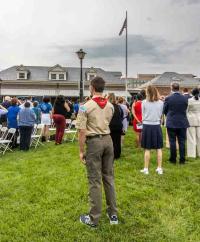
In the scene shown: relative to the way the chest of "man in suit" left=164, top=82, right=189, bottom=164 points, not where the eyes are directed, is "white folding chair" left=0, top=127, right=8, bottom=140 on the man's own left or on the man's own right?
on the man's own left

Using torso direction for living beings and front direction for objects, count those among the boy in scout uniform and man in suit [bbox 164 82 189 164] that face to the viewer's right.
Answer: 0

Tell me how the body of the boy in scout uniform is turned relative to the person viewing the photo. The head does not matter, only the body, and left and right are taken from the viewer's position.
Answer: facing away from the viewer and to the left of the viewer

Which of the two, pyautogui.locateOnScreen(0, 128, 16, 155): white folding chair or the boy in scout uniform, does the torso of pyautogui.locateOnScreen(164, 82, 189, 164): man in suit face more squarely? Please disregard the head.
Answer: the white folding chair

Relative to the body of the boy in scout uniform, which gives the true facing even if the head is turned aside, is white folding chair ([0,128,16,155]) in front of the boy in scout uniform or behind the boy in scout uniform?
in front

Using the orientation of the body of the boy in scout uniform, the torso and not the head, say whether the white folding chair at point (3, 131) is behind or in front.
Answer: in front

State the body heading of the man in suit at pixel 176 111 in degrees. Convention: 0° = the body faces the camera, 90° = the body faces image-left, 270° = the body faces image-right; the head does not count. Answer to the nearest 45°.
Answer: approximately 180°

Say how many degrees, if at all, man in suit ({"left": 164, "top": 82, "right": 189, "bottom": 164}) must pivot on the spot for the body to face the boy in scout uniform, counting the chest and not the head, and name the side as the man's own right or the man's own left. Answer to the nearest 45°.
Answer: approximately 180°
